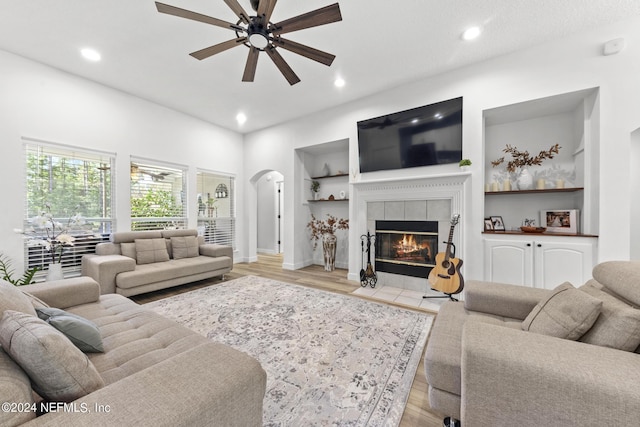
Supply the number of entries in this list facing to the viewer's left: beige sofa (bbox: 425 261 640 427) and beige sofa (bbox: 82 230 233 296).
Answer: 1

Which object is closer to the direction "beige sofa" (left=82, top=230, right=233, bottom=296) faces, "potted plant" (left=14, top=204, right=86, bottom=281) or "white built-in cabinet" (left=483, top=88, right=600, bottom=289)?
the white built-in cabinet

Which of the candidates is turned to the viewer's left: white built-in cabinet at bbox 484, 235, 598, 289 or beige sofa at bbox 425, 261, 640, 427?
the beige sofa

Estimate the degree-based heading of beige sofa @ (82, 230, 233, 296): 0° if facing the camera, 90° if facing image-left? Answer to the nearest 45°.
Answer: approximately 315°

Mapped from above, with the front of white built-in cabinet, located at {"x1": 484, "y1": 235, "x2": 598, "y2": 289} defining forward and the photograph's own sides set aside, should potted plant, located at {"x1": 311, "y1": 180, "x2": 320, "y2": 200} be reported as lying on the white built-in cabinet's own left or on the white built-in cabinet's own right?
on the white built-in cabinet's own right

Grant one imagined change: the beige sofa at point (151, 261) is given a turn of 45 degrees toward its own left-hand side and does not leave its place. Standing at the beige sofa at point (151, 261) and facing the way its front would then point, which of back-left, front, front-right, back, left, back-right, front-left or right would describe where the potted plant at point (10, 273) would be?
back

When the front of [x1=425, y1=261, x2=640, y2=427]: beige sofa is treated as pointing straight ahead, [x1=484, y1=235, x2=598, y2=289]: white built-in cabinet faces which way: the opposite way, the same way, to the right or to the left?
to the left

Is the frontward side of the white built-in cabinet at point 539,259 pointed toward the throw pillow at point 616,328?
yes

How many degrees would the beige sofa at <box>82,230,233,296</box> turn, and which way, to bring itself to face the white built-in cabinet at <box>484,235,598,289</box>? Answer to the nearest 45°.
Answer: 0° — it already faces it

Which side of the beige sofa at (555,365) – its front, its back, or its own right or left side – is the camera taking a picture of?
left
